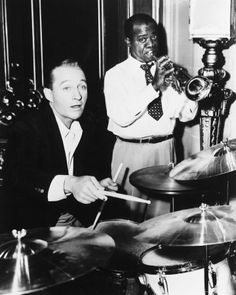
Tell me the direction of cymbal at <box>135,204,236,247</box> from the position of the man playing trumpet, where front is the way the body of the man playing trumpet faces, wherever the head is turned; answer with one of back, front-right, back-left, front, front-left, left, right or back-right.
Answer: front-right

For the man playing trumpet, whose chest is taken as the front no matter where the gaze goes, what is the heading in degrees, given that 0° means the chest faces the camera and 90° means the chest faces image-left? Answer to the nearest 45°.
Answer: approximately 315°

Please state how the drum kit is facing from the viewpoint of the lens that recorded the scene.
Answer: facing the viewer and to the right of the viewer

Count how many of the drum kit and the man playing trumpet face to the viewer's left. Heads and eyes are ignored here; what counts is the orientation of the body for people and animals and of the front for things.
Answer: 0
